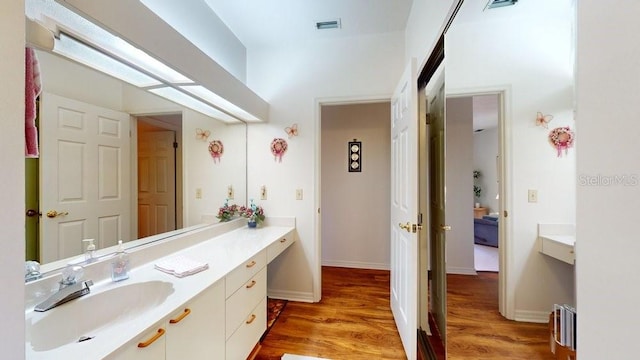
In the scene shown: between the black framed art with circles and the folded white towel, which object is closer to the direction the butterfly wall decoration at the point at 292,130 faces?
the folded white towel

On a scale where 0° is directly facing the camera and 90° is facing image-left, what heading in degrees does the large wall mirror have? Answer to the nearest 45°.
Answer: approximately 315°

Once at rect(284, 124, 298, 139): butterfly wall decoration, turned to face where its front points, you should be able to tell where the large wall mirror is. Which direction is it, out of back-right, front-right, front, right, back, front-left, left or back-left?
front-right

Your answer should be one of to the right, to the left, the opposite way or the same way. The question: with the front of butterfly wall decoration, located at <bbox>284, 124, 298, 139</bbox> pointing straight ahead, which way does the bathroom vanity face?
to the left

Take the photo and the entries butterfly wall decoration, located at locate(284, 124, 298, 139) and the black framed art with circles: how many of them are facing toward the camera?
2

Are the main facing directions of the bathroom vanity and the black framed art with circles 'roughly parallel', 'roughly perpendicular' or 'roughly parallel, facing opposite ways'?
roughly perpendicular

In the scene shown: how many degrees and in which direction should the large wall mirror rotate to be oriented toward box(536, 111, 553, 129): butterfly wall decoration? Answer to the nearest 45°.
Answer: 0° — it already faces it

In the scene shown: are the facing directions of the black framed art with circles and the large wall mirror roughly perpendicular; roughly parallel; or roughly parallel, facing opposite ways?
roughly perpendicular

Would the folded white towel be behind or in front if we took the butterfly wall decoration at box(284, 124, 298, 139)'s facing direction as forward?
in front
